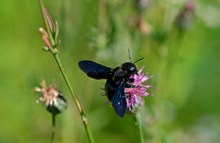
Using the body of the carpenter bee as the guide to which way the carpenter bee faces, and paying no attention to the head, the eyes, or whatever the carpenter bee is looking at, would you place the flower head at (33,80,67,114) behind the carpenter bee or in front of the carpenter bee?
behind

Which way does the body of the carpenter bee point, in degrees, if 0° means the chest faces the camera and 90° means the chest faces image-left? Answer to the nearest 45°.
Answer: approximately 270°
